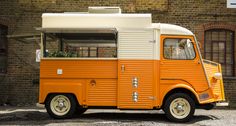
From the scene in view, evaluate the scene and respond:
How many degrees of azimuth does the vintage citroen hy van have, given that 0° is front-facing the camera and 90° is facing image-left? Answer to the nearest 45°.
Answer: approximately 270°
